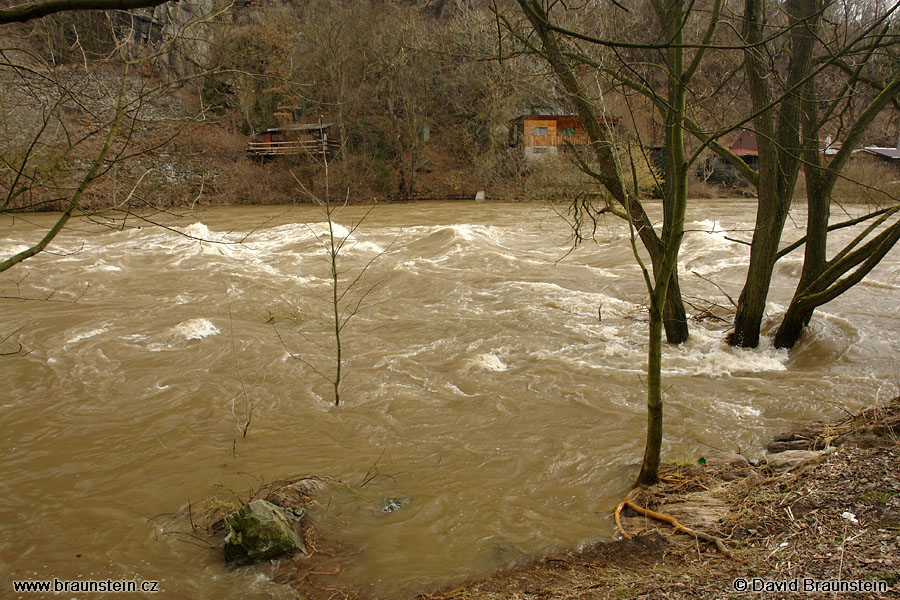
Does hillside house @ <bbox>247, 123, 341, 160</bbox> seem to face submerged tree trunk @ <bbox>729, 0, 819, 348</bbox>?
yes

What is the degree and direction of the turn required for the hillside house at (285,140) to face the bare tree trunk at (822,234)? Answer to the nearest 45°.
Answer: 0° — it already faces it

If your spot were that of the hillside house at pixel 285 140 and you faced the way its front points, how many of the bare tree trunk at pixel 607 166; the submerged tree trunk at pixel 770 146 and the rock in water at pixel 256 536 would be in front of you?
3

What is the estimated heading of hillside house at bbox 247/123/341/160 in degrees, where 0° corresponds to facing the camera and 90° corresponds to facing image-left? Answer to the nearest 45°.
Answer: approximately 0°

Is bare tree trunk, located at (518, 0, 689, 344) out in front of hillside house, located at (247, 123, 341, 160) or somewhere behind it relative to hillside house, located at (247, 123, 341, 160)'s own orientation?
in front

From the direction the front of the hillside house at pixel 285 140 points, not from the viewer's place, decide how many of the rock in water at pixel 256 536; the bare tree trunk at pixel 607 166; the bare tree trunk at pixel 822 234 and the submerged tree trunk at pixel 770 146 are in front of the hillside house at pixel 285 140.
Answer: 4

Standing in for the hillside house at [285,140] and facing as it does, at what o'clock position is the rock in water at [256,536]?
The rock in water is roughly at 12 o'clock from the hillside house.
